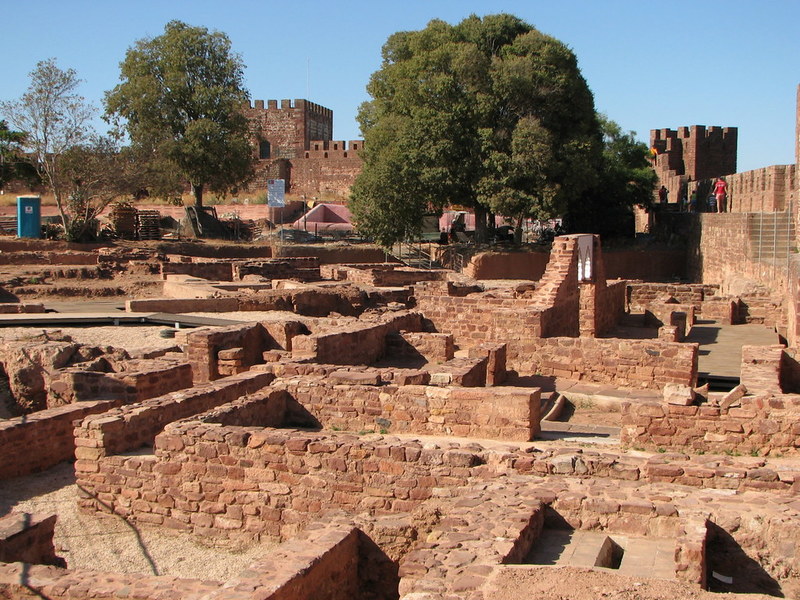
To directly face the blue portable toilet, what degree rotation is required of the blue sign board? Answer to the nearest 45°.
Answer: approximately 90° to its right

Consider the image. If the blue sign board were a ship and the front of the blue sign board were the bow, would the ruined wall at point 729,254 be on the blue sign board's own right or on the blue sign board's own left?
on the blue sign board's own left

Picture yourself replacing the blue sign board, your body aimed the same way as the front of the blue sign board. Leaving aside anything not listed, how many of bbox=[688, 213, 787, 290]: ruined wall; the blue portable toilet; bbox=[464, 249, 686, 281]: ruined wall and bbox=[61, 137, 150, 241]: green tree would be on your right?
2

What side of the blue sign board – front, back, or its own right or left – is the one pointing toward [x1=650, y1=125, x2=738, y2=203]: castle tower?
left

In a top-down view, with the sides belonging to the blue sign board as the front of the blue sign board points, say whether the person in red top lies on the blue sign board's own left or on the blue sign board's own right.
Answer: on the blue sign board's own left

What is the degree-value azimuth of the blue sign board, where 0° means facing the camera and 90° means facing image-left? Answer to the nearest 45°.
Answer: approximately 0°

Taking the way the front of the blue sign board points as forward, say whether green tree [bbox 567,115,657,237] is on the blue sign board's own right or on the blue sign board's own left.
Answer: on the blue sign board's own left

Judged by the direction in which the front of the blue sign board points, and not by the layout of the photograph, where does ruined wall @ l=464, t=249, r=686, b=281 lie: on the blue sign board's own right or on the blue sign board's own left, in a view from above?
on the blue sign board's own left

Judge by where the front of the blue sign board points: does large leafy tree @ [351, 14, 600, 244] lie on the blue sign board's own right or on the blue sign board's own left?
on the blue sign board's own left

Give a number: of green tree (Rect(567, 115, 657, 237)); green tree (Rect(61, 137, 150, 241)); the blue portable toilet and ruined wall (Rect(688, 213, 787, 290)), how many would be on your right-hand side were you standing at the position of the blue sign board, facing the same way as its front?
2

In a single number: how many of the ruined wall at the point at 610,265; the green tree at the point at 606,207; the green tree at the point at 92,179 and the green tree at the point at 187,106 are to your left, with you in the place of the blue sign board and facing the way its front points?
2

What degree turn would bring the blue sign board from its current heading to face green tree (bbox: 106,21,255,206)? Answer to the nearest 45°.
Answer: approximately 135° to its right
